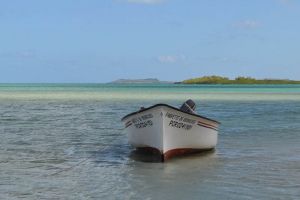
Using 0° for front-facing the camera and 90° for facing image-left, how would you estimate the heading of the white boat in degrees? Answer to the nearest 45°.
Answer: approximately 0°
